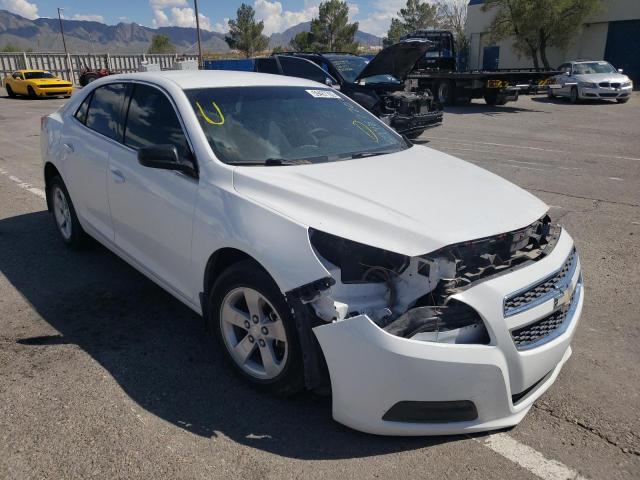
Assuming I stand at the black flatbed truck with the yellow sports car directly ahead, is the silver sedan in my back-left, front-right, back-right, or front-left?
back-right

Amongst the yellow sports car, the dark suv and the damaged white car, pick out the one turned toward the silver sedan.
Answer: the yellow sports car

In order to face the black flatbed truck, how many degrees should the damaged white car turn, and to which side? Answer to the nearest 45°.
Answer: approximately 135° to its left

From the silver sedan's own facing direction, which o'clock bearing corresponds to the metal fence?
The metal fence is roughly at 5 o'clock from the silver sedan.

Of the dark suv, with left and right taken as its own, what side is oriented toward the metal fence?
back

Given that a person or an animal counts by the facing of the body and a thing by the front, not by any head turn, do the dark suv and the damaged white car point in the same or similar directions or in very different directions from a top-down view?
same or similar directions

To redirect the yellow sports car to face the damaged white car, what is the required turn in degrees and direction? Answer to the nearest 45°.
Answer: approximately 45° to its right

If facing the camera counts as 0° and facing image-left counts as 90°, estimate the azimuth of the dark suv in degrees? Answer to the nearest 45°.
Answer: approximately 315°

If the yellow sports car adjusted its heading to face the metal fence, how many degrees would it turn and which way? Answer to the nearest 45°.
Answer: approximately 135° to its left

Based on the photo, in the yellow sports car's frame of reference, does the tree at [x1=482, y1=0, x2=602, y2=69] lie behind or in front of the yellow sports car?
in front

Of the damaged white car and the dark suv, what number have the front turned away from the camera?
0

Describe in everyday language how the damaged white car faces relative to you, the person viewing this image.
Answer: facing the viewer and to the right of the viewer

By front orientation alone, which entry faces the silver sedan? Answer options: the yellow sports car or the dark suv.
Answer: the yellow sports car

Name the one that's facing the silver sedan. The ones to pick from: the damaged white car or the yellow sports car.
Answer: the yellow sports car

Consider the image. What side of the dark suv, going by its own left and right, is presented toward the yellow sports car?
back

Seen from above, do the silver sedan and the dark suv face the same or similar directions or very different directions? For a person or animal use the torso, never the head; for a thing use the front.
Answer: same or similar directions
